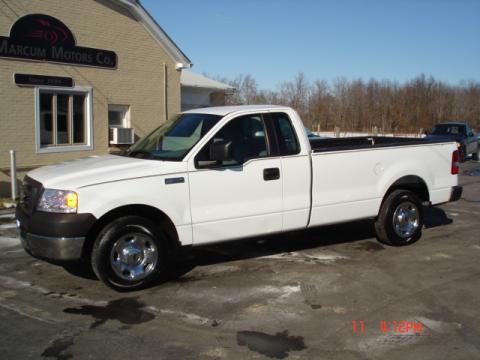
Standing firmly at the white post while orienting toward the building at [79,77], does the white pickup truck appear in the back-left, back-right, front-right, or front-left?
back-right

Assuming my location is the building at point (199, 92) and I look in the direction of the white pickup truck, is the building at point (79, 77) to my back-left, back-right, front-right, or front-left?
front-right

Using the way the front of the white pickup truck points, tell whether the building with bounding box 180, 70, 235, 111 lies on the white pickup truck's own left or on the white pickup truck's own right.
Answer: on the white pickup truck's own right

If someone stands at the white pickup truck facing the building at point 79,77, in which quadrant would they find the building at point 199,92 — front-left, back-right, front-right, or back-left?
front-right

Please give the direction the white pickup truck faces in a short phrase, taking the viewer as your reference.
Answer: facing the viewer and to the left of the viewer

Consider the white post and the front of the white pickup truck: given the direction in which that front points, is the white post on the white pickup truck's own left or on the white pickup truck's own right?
on the white pickup truck's own right
